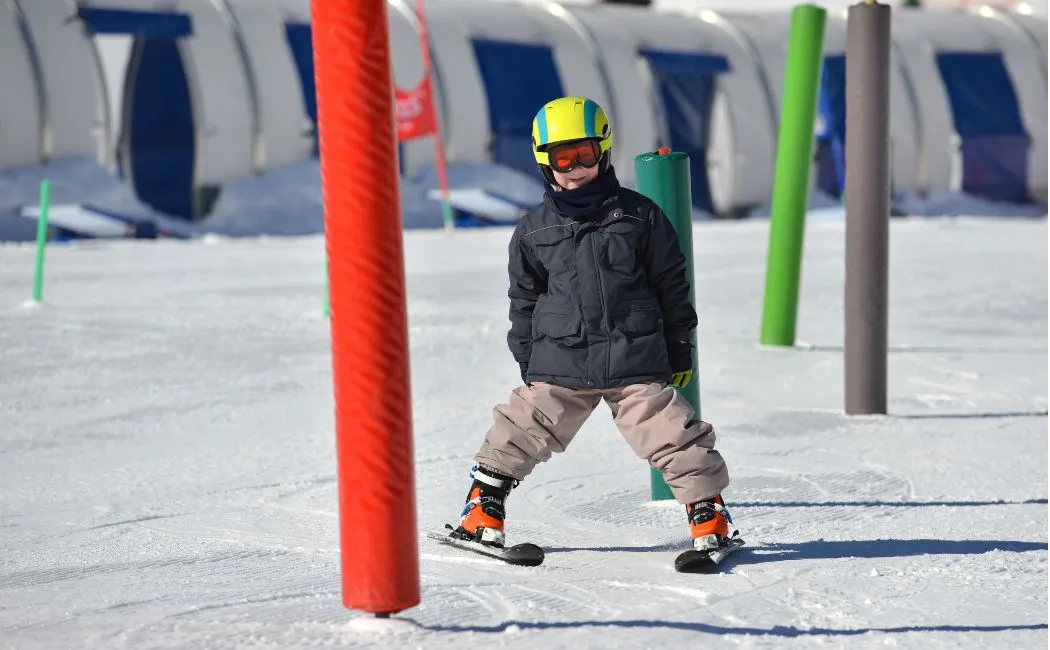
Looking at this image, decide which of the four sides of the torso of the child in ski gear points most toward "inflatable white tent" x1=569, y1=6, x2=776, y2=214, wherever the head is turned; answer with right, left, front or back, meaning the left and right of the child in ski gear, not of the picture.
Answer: back

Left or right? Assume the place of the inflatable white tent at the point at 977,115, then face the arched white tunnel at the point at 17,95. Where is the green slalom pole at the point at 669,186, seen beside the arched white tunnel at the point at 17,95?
left

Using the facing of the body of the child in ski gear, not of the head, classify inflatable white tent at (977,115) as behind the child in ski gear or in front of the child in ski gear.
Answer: behind

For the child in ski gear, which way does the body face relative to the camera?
toward the camera

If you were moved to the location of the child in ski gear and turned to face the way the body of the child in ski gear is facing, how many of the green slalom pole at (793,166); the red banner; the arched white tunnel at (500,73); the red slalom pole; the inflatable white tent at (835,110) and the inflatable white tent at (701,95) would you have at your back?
5

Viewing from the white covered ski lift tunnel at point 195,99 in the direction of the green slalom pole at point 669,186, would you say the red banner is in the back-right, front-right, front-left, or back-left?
front-left

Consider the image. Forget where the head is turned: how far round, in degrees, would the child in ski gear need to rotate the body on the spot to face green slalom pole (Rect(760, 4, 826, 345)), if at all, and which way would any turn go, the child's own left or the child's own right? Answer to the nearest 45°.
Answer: approximately 180°

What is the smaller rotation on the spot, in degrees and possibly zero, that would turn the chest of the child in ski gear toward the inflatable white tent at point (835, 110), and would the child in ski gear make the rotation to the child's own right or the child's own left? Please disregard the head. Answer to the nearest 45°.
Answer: approximately 180°

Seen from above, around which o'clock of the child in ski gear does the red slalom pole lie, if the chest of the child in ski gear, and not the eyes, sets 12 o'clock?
The red slalom pole is roughly at 1 o'clock from the child in ski gear.

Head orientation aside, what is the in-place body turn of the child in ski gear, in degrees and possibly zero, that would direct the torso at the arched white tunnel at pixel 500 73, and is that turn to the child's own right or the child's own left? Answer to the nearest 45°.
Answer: approximately 180°

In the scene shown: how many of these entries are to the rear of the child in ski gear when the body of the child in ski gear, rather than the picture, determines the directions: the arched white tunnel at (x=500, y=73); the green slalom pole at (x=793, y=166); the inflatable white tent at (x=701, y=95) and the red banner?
4

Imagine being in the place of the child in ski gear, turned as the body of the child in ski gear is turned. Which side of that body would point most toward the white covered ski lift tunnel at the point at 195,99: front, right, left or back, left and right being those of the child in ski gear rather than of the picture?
back

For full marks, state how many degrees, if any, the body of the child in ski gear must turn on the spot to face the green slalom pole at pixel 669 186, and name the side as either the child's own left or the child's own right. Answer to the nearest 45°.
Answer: approximately 180°

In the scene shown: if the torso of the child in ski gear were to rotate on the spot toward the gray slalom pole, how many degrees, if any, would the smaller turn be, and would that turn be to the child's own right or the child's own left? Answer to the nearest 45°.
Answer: approximately 135° to the child's own left

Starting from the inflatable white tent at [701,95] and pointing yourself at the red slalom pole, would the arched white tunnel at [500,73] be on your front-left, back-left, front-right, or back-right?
front-right
